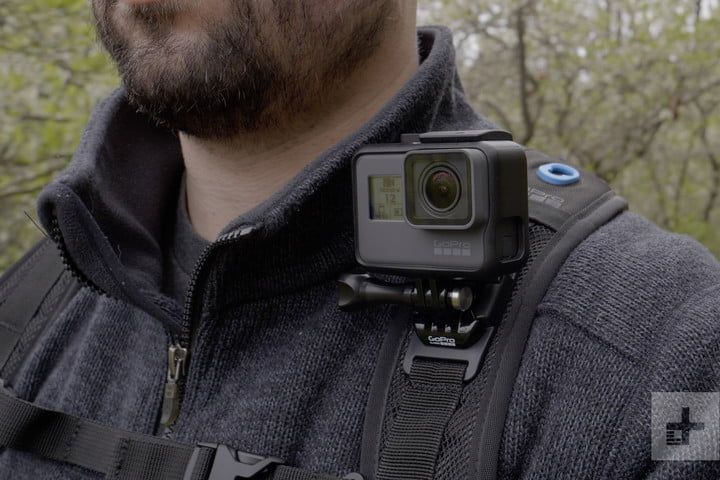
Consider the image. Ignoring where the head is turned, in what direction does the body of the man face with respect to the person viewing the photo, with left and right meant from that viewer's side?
facing the viewer and to the left of the viewer

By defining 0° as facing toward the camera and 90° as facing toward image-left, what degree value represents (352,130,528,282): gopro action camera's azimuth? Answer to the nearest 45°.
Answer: approximately 45°

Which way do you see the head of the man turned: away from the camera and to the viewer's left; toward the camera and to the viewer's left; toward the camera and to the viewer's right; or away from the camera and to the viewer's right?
toward the camera and to the viewer's left

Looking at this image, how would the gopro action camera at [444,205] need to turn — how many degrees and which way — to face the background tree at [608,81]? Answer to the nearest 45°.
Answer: approximately 135° to its right

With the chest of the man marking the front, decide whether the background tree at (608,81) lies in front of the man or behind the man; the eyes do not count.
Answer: behind
